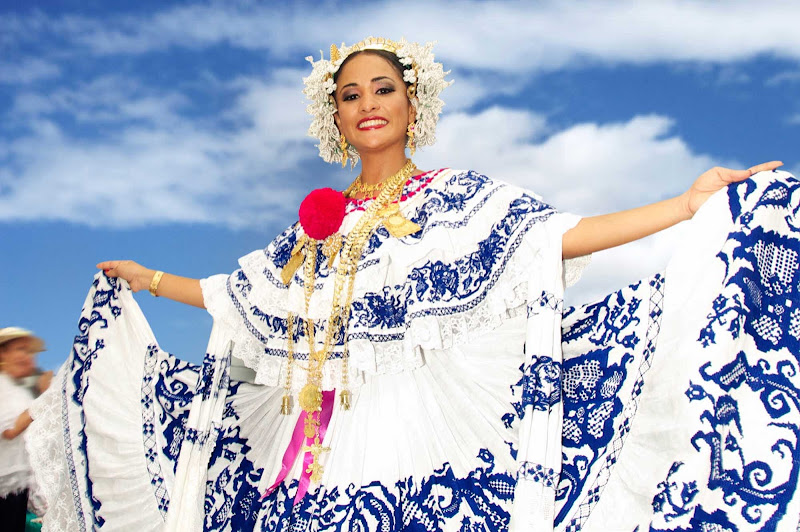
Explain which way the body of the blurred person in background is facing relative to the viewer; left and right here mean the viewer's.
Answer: facing to the right of the viewer

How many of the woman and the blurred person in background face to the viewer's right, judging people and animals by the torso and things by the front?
1

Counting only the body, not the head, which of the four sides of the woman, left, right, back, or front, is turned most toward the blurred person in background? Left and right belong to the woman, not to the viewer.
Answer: right

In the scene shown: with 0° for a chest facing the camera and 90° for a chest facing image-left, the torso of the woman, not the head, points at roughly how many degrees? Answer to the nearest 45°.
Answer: approximately 45°

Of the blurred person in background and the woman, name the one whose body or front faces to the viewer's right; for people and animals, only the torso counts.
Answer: the blurred person in background
